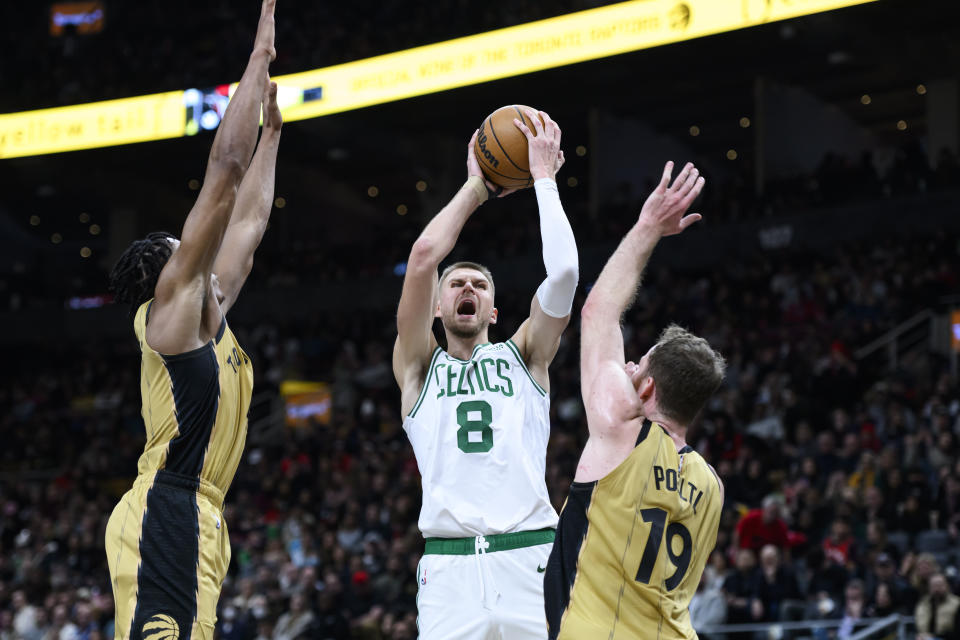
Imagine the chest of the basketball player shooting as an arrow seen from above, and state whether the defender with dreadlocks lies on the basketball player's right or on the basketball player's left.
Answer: on the basketball player's right

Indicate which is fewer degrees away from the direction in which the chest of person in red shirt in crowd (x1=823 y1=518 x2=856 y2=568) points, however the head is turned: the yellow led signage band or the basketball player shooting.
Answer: the basketball player shooting

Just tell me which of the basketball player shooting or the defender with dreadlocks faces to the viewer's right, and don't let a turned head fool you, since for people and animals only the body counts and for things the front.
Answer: the defender with dreadlocks

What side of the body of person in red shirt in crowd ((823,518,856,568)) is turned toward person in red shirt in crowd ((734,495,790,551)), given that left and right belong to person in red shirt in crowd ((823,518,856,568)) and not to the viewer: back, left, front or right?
right

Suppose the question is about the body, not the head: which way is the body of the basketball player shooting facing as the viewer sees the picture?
toward the camera

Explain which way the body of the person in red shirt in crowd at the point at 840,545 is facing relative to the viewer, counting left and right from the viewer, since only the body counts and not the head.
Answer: facing the viewer

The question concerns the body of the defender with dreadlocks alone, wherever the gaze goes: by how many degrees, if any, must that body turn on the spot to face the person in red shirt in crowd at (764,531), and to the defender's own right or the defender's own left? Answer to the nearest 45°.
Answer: approximately 45° to the defender's own left

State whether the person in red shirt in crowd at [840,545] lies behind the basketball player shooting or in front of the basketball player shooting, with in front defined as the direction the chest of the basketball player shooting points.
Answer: behind

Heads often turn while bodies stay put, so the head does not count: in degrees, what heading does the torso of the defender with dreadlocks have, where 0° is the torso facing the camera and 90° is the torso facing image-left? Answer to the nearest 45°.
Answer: approximately 270°

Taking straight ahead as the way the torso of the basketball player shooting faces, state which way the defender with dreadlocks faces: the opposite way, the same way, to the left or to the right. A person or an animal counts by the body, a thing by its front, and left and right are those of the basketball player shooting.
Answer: to the left

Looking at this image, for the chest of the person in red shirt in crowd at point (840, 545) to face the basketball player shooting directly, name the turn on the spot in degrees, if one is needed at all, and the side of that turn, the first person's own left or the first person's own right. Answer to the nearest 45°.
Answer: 0° — they already face them
